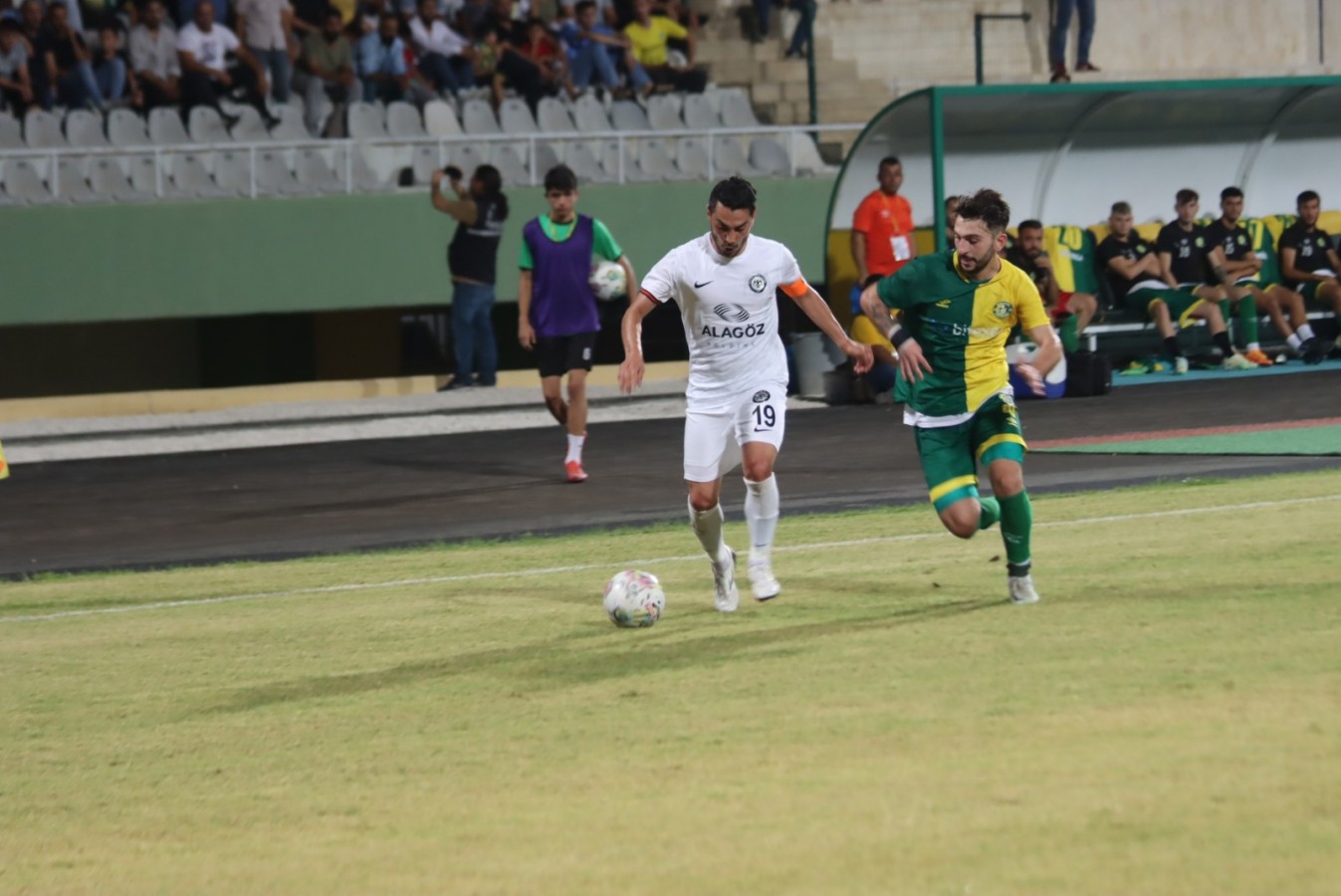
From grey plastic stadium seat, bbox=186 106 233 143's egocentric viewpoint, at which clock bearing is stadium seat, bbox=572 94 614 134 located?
The stadium seat is roughly at 10 o'clock from the grey plastic stadium seat.

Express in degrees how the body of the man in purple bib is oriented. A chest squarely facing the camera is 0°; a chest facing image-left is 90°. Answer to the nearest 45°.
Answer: approximately 0°

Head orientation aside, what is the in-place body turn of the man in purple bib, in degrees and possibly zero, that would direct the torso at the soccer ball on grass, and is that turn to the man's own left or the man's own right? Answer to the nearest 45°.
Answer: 0° — they already face it

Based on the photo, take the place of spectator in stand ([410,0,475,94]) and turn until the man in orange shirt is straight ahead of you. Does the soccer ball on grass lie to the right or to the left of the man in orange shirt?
right

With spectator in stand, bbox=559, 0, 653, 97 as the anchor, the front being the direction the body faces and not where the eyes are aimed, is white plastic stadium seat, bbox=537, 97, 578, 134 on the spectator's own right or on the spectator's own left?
on the spectator's own right

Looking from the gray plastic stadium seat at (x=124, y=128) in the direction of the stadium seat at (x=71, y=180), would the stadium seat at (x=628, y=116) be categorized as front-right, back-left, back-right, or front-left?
back-left

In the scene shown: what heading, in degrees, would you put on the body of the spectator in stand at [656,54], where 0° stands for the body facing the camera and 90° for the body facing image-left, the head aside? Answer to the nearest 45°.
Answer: approximately 315°

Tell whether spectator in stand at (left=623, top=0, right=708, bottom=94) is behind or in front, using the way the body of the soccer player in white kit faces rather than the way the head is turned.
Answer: behind

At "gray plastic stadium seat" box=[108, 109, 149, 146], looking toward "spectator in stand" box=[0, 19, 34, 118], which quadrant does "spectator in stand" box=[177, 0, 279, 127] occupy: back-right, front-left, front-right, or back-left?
back-right
